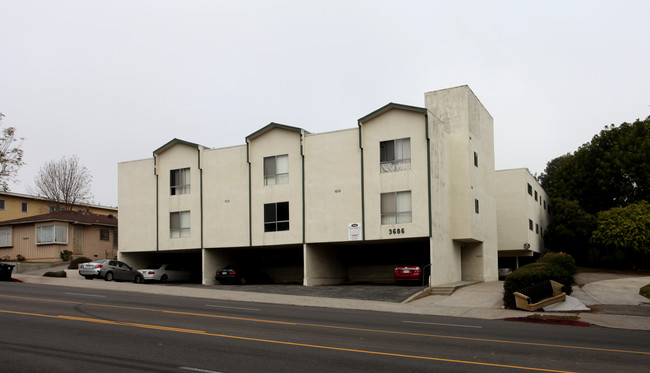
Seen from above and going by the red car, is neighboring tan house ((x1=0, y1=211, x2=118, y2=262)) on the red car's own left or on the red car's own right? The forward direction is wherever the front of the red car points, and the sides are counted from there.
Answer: on the red car's own left

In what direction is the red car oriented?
away from the camera

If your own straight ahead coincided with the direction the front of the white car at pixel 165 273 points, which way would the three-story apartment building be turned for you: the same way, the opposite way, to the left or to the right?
the opposite way

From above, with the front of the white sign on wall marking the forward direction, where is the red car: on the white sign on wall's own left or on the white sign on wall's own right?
on the white sign on wall's own left

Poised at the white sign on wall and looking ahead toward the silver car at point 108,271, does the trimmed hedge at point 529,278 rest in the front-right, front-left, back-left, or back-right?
back-left

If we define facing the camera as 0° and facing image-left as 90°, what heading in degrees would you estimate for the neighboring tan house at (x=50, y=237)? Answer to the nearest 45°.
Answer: approximately 45°

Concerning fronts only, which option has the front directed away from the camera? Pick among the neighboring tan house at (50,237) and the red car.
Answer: the red car

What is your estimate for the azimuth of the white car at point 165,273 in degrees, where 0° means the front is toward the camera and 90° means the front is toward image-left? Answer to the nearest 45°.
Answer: approximately 225°

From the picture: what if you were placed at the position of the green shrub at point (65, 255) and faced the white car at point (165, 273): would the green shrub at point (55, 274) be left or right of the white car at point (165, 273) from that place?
right
